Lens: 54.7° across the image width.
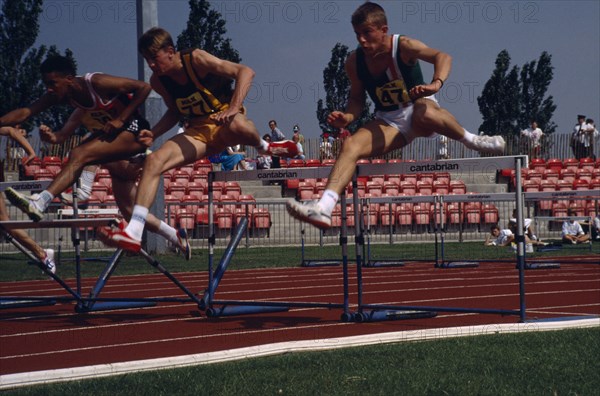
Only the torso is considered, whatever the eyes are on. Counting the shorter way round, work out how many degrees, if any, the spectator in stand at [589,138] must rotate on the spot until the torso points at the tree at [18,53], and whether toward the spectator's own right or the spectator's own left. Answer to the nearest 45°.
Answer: approximately 45° to the spectator's own right

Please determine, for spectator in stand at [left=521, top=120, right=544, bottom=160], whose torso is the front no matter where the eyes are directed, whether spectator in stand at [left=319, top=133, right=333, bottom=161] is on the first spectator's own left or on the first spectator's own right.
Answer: on the first spectator's own right

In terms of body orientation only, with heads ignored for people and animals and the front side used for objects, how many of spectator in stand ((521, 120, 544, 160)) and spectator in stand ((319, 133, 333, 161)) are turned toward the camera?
2

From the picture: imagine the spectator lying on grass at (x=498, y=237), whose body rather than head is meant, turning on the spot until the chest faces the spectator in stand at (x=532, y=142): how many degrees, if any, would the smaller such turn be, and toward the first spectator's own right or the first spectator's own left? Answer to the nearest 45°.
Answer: approximately 135° to the first spectator's own right

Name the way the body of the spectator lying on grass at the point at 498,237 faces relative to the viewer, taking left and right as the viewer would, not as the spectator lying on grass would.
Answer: facing the viewer and to the left of the viewer

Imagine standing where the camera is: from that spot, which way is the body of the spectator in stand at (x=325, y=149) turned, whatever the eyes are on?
toward the camera

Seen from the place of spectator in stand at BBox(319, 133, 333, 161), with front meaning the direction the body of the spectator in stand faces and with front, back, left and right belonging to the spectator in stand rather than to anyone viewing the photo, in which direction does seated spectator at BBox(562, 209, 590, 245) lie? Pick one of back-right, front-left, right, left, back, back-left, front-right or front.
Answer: front-left

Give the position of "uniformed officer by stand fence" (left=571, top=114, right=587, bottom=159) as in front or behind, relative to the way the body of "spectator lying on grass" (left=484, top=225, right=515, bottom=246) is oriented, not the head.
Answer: behind

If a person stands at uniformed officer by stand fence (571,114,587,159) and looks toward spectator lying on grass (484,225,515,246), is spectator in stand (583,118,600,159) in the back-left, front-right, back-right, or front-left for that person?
back-left

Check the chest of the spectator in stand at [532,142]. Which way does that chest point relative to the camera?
toward the camera
